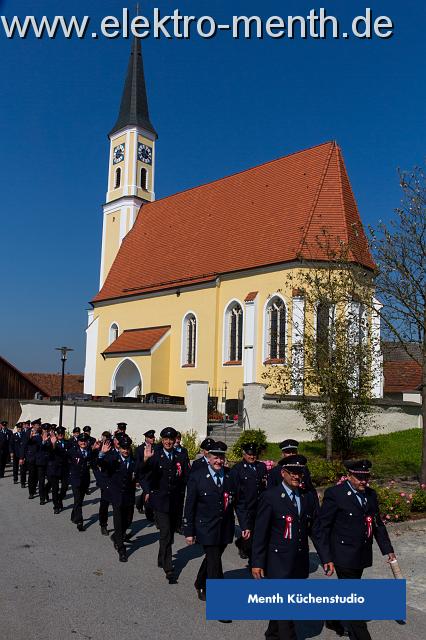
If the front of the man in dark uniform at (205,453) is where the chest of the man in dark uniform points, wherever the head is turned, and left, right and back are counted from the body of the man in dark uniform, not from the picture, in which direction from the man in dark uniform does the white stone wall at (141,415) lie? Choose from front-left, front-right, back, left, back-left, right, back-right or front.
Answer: back-left

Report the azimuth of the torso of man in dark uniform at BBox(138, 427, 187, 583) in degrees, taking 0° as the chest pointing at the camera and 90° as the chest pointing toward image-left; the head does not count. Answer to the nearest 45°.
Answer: approximately 0°

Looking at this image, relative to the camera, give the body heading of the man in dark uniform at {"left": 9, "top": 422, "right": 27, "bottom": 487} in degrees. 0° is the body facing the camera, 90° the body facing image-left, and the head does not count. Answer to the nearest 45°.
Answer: approximately 315°

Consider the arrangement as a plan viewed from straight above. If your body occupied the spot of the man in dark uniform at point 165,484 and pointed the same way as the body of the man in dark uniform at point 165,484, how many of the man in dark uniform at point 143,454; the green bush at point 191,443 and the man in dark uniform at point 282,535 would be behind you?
2

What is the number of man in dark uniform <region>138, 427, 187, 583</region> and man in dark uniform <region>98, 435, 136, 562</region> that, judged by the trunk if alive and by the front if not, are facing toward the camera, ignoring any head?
2

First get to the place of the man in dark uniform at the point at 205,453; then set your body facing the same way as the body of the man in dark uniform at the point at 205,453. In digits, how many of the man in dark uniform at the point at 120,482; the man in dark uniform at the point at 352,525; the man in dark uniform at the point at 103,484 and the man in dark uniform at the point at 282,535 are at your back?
2

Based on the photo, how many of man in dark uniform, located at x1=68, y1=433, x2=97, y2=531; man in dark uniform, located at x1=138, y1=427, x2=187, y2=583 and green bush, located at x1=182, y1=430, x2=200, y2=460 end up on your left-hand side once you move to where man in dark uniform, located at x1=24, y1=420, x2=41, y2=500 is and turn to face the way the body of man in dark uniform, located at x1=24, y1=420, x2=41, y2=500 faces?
1

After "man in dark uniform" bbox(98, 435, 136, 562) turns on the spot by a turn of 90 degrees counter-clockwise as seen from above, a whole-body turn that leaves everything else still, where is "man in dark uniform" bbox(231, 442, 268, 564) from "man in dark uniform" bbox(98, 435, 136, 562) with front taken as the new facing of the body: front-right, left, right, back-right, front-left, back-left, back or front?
front-right

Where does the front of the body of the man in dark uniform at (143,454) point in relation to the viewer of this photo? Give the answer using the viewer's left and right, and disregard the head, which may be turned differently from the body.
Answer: facing the viewer and to the right of the viewer

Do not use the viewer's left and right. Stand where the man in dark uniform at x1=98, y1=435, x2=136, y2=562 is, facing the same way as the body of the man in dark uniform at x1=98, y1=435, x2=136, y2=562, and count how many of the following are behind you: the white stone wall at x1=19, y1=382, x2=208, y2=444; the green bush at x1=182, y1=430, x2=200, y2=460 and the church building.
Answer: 3

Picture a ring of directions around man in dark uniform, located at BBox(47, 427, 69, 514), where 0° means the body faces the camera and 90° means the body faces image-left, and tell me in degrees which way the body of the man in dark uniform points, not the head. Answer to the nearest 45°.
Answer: approximately 315°

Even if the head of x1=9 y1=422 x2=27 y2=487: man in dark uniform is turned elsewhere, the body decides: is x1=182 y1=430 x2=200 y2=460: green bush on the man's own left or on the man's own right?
on the man's own left

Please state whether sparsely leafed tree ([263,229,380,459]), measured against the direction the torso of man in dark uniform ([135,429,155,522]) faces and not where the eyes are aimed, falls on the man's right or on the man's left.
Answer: on the man's left

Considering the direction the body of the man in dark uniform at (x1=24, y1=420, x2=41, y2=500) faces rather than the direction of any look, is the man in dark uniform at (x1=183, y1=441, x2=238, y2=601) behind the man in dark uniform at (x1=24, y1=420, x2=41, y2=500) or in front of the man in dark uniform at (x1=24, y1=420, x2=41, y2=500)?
in front

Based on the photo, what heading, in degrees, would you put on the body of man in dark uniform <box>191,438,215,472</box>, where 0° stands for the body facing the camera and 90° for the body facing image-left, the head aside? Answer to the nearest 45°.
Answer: approximately 315°
